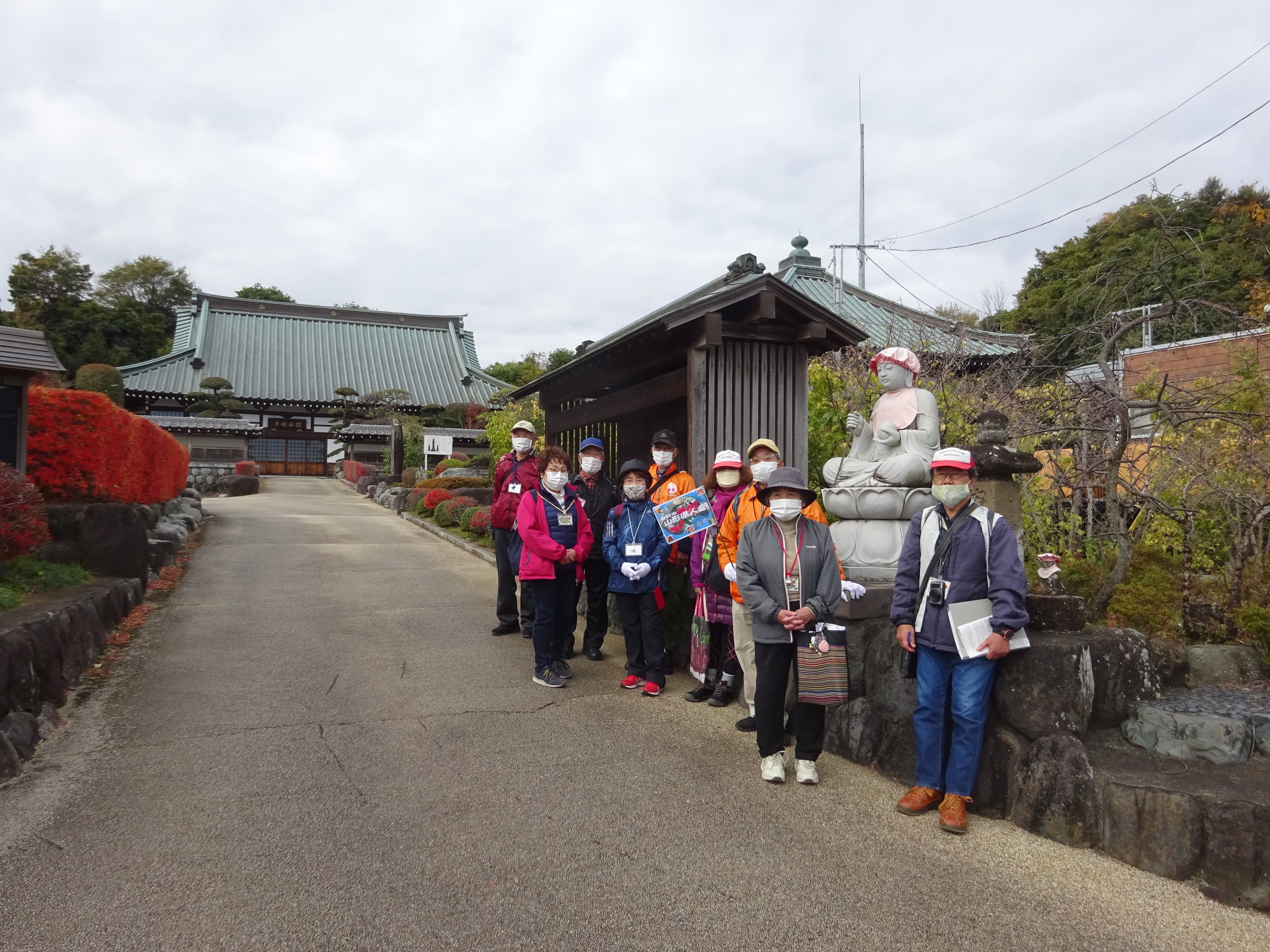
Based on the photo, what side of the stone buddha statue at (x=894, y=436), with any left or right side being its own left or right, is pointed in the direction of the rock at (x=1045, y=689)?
left

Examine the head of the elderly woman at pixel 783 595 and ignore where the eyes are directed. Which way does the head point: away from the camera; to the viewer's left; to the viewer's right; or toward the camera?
toward the camera

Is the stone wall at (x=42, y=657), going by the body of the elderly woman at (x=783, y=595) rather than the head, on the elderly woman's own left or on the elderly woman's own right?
on the elderly woman's own right

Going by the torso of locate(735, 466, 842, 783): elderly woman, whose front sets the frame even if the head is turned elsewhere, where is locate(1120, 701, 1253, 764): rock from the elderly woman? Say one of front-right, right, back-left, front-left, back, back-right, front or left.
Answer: left

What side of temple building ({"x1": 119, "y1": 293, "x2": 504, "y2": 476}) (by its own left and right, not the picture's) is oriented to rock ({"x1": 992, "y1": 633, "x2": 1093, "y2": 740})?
front

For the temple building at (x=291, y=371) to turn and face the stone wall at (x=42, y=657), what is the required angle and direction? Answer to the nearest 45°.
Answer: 0° — it already faces it

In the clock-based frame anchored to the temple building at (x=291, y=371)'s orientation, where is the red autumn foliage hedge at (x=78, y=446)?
The red autumn foliage hedge is roughly at 12 o'clock from the temple building.

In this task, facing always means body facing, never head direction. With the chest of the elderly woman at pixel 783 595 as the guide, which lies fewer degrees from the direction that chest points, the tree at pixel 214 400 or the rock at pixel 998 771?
the rock

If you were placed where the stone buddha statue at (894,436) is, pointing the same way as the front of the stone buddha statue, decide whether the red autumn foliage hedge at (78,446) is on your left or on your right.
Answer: on your right

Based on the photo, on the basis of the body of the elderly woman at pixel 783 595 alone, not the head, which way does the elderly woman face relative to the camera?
toward the camera

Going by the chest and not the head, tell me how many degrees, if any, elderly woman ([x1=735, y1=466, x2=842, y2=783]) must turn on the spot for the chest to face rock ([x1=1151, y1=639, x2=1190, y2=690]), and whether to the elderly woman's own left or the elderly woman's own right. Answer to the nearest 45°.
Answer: approximately 90° to the elderly woman's own left

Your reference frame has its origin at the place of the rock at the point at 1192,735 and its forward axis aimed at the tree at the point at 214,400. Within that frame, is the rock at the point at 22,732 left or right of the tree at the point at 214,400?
left

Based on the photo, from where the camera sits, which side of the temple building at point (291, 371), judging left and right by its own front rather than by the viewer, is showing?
front

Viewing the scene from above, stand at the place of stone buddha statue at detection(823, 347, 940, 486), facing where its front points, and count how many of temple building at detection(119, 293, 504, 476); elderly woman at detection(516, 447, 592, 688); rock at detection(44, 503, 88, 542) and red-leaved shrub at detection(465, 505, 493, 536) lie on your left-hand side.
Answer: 0

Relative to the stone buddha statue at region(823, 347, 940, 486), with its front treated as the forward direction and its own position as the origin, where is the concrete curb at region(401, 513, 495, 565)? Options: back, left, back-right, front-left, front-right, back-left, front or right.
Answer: right

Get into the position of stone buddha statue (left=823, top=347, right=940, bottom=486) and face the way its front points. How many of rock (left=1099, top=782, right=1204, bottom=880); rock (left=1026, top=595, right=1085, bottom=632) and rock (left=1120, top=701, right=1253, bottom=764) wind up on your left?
3

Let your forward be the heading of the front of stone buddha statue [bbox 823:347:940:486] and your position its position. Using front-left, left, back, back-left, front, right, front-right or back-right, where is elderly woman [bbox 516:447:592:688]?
front-right

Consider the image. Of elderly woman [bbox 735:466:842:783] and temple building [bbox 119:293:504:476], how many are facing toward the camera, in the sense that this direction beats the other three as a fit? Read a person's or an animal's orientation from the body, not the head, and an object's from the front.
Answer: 2

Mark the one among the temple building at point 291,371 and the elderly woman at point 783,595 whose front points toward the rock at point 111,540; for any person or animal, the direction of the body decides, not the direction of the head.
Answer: the temple building
